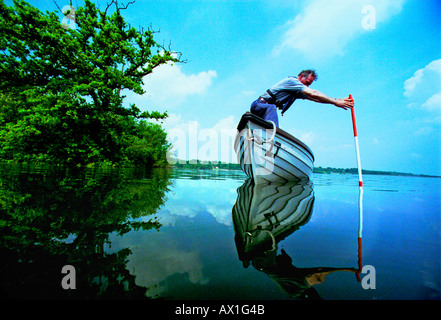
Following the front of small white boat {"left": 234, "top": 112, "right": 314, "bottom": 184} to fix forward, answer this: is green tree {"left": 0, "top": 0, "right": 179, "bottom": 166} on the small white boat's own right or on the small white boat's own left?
on the small white boat's own right

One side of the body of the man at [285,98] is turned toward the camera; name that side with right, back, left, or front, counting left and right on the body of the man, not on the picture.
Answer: right

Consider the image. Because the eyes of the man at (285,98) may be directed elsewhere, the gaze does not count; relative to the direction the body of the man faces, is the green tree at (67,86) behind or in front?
behind
